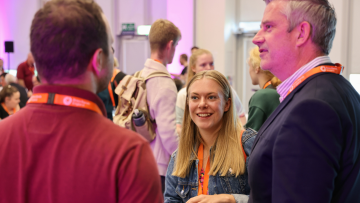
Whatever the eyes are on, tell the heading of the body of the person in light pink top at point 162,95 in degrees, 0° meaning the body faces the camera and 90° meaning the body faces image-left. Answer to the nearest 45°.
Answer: approximately 225°

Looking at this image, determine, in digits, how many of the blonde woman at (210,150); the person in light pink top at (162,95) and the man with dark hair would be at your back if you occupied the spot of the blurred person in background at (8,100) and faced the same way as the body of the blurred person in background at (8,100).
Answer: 0

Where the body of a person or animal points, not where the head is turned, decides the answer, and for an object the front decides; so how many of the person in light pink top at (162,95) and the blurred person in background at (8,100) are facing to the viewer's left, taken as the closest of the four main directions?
0

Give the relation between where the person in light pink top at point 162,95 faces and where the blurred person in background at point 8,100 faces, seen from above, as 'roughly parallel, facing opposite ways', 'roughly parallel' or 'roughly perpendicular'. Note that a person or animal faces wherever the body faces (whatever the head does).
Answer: roughly perpendicular

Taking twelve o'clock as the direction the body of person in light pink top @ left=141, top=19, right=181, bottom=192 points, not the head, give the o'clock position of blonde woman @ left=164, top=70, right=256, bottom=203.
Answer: The blonde woman is roughly at 4 o'clock from the person in light pink top.

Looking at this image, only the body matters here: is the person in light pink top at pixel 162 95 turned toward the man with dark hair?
no

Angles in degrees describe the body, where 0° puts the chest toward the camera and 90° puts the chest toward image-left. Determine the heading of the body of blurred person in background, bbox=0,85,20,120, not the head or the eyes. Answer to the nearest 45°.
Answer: approximately 315°

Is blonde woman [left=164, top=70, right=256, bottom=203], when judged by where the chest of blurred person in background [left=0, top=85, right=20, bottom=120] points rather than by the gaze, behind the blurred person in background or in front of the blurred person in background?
in front

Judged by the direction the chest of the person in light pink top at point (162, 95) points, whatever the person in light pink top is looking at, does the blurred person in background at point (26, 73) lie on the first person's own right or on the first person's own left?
on the first person's own left

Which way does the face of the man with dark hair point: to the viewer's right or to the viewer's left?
to the viewer's right

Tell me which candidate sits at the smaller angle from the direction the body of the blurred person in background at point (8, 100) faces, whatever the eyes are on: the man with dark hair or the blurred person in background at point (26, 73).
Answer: the man with dark hair
